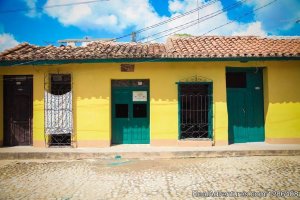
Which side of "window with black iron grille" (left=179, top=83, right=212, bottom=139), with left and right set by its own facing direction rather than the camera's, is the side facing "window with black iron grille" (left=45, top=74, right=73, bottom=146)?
right

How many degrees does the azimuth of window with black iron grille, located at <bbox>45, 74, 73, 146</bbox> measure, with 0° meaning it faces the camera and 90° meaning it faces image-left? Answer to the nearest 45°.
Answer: approximately 0°

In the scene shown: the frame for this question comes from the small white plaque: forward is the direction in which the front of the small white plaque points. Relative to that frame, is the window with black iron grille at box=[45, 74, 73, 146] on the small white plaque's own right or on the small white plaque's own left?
on the small white plaque's own right

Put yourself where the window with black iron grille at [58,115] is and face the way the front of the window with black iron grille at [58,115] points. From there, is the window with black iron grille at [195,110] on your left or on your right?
on your left

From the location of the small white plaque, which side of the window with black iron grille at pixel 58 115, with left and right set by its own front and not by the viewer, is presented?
left

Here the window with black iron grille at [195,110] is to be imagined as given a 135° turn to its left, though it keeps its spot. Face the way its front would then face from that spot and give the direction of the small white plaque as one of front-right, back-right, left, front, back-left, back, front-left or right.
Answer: back-left
